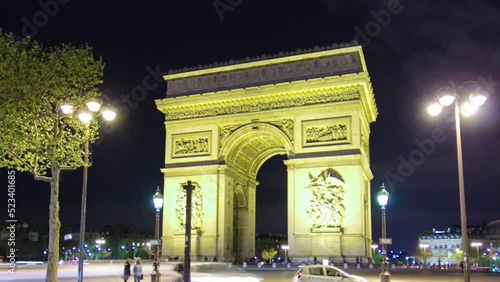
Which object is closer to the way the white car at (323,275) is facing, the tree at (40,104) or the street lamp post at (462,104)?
the street lamp post

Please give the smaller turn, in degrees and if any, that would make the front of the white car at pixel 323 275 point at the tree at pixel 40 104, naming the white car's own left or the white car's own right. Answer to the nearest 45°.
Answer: approximately 180°

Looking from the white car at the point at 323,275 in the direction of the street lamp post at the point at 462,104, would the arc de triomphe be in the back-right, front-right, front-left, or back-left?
back-left

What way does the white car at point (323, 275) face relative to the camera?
to the viewer's right

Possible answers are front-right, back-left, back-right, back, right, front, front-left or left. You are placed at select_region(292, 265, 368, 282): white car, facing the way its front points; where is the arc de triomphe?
left

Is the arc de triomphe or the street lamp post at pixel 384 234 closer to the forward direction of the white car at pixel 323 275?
the street lamp post

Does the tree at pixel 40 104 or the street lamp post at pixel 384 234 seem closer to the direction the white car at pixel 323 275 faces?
the street lamp post

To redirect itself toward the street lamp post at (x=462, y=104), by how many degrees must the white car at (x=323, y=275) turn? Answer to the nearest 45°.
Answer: approximately 45° to its right

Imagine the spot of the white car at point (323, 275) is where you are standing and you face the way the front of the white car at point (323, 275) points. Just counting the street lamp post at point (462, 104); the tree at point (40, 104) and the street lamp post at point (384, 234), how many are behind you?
1

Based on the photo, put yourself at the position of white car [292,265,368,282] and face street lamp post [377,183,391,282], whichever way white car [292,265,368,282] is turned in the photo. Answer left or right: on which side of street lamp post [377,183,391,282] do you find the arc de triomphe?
left

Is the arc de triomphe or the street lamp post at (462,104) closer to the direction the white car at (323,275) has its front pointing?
the street lamp post
